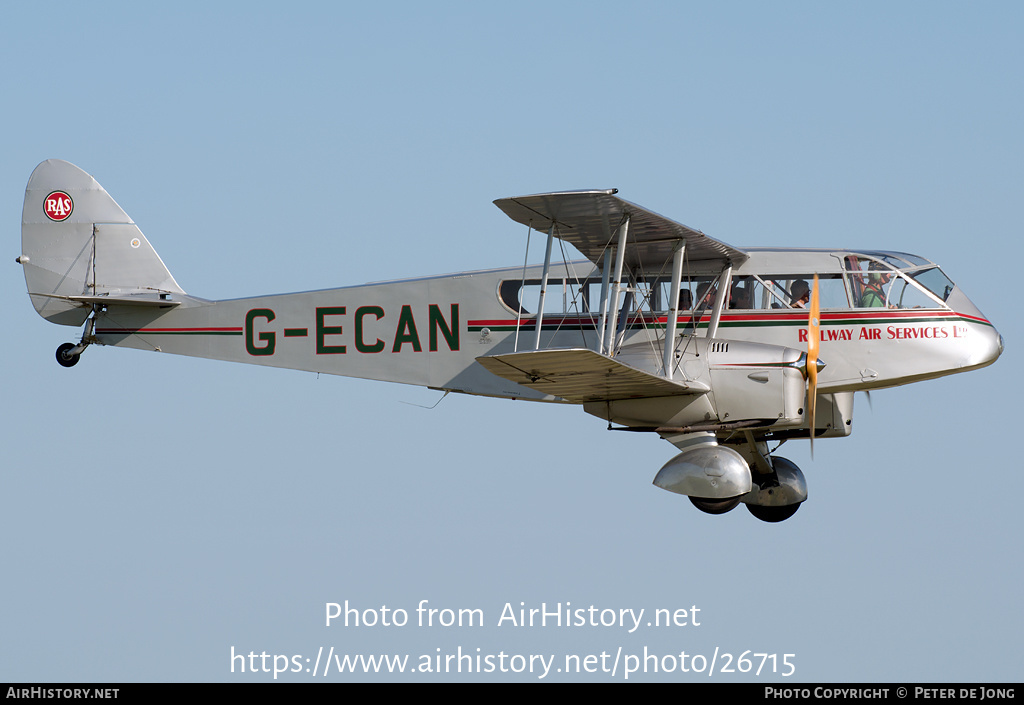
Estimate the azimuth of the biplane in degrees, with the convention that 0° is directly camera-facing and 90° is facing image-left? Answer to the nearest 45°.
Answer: approximately 270°
